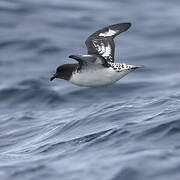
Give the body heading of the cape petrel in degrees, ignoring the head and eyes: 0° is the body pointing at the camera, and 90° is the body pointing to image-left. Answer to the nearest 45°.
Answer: approximately 90°
